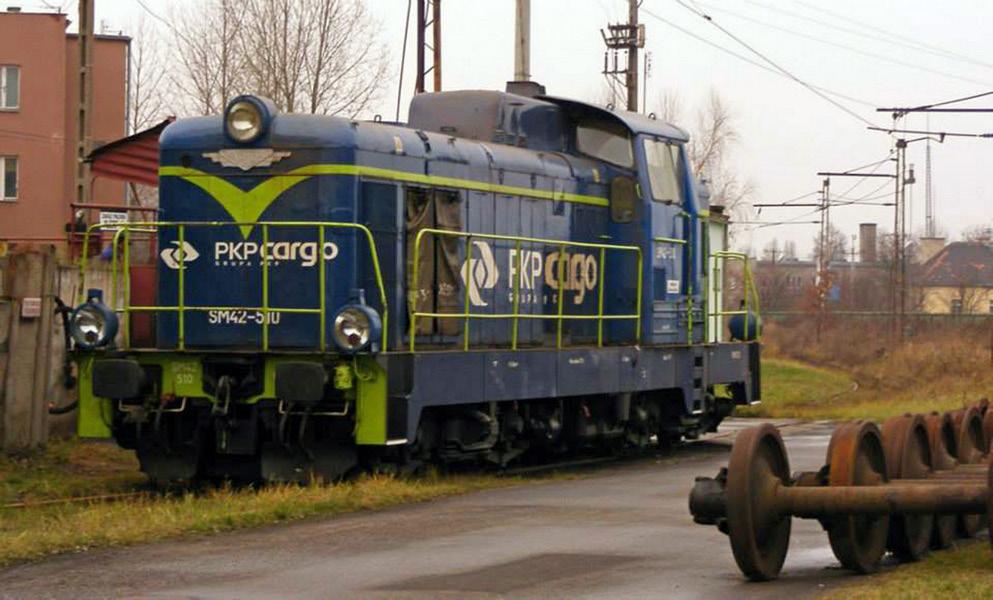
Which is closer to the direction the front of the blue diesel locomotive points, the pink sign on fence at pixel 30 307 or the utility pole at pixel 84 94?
the pink sign on fence

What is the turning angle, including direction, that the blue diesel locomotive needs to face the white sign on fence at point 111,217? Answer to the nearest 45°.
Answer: approximately 90° to its right

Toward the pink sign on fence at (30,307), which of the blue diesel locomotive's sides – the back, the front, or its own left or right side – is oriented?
right

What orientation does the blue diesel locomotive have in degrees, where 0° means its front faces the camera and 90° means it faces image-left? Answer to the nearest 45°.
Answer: approximately 45°

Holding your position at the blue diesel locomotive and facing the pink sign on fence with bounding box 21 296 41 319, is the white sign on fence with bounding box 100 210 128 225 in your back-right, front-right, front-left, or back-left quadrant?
front-right

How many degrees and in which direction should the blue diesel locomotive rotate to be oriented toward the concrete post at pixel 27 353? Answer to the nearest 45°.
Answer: approximately 90° to its right

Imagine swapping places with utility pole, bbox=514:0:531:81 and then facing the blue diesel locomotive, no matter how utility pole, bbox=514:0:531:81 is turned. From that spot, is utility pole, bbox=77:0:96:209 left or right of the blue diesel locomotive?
right

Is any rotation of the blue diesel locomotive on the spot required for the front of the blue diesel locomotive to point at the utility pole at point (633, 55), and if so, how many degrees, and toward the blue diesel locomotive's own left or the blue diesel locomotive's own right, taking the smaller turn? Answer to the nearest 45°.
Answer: approximately 135° to the blue diesel locomotive's own right

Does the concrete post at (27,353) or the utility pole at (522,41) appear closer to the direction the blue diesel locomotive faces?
the concrete post

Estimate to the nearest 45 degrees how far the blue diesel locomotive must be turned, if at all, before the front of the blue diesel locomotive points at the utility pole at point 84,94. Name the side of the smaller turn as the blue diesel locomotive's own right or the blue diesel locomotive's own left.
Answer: approximately 90° to the blue diesel locomotive's own right

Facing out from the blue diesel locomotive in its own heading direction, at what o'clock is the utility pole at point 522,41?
The utility pole is roughly at 5 o'clock from the blue diesel locomotive.
